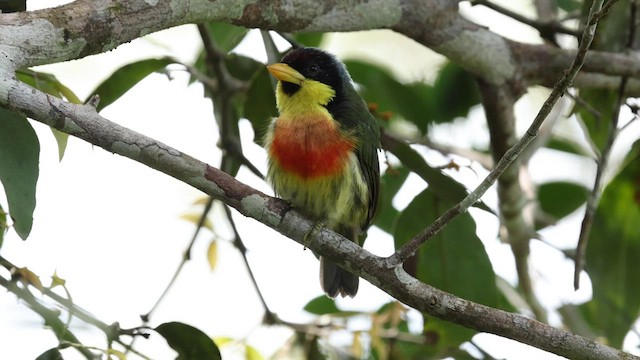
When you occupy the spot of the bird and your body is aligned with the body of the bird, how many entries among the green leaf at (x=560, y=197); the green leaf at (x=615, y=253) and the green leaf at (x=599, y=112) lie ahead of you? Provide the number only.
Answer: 0

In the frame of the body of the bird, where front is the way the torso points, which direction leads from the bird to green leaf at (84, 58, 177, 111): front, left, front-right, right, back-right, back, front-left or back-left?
front-right

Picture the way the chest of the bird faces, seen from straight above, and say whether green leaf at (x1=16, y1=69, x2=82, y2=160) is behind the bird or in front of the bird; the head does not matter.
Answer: in front

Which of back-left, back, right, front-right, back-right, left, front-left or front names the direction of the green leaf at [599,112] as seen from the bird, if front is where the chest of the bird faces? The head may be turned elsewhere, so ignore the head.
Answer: back-left

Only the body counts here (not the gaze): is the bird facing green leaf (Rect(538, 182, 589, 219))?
no

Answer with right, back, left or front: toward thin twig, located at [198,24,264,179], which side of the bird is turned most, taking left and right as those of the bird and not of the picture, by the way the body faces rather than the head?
right

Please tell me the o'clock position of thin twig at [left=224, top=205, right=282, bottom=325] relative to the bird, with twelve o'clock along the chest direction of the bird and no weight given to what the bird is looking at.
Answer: The thin twig is roughly at 4 o'clock from the bird.

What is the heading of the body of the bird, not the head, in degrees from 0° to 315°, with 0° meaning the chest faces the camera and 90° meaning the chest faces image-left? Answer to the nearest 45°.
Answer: approximately 45°

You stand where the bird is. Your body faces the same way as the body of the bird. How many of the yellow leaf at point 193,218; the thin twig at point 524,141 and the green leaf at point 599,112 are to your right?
1

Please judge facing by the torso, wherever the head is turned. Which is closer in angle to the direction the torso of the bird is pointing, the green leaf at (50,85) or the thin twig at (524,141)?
the green leaf
